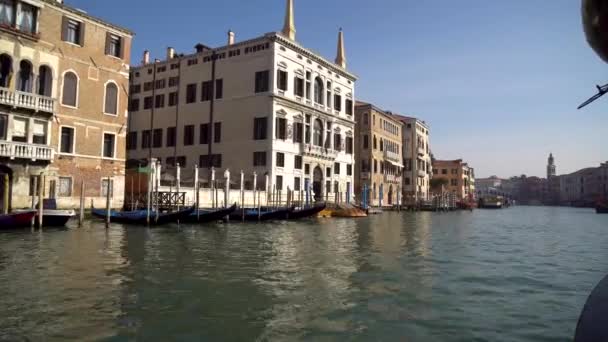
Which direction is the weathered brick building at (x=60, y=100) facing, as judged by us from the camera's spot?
facing the viewer and to the right of the viewer

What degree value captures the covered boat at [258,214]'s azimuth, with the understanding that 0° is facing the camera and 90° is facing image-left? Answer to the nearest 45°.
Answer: approximately 270°

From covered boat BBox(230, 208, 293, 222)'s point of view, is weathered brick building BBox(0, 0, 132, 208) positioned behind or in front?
behind

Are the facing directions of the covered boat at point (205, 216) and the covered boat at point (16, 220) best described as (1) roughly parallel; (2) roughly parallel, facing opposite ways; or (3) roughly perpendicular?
roughly parallel

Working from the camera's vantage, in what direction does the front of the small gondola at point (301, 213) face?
facing to the right of the viewer

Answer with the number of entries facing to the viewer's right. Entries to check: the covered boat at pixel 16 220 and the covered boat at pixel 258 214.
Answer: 2

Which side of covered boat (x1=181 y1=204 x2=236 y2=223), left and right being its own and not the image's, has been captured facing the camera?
right

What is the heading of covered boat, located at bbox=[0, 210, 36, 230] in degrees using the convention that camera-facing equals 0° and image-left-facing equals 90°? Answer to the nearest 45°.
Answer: approximately 270°

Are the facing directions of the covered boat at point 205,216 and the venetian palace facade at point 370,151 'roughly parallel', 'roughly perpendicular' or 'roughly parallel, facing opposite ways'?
roughly perpendicular

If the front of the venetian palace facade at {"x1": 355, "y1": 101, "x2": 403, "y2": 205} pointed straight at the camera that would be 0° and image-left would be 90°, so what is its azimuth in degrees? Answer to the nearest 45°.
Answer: approximately 315°

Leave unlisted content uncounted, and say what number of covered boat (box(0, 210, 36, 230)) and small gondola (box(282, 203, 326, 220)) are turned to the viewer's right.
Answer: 2
